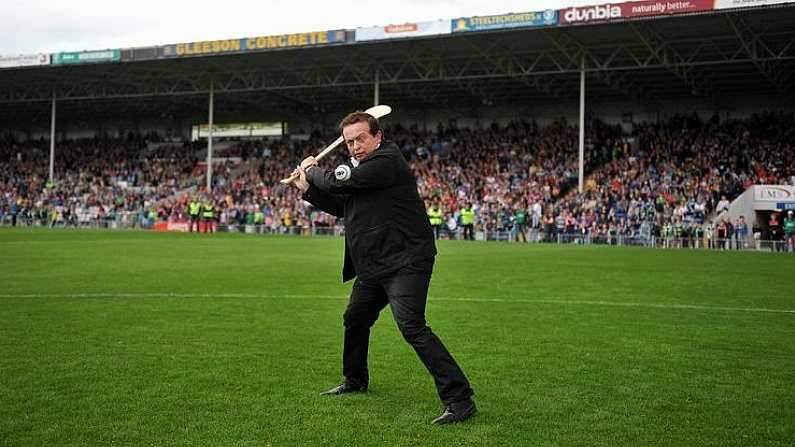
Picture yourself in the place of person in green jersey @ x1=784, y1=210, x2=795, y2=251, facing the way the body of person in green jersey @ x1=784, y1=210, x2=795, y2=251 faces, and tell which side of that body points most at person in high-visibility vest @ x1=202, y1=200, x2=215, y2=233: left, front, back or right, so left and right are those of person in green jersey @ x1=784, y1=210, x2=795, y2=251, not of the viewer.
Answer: right

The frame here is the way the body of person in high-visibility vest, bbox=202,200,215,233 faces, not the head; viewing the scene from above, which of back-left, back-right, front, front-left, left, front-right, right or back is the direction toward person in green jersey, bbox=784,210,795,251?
front-left

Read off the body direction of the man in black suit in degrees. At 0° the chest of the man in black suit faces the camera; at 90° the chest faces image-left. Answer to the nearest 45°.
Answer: approximately 90°

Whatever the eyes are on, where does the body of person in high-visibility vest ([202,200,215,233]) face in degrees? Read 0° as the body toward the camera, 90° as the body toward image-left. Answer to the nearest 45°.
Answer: approximately 0°

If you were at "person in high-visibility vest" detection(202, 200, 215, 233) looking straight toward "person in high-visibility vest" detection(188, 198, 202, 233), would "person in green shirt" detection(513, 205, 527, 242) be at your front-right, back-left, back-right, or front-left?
back-left

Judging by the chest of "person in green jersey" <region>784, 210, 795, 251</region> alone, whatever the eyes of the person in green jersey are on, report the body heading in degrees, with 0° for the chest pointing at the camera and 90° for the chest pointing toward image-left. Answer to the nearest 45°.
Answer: approximately 0°
